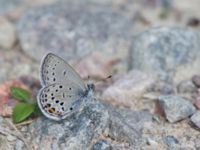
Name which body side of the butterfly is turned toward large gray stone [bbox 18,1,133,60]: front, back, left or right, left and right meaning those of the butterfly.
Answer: left

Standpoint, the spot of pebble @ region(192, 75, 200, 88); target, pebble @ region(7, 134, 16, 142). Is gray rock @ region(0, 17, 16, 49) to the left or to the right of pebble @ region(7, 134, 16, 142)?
right

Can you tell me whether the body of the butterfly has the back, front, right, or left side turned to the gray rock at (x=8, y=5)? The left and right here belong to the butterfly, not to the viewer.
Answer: left

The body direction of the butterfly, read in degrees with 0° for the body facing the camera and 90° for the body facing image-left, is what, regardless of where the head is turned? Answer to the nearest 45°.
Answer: approximately 270°
